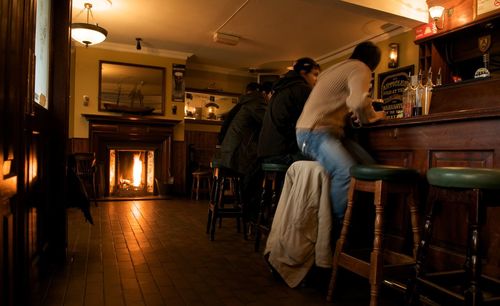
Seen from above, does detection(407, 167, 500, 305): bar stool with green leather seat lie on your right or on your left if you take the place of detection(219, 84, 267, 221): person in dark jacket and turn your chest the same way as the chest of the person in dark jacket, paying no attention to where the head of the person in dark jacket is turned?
on your right

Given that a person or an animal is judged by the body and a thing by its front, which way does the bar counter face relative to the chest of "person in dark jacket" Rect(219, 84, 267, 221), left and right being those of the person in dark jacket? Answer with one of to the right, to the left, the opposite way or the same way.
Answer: the opposite way

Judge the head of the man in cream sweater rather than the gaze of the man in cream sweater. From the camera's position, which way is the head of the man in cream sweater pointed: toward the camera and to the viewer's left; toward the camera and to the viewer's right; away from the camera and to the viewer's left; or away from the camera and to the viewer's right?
away from the camera and to the viewer's right

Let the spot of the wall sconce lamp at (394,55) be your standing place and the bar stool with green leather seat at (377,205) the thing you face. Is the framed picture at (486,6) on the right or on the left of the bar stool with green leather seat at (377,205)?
left

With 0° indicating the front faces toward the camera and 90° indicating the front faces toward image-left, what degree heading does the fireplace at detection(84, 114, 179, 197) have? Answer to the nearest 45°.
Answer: approximately 0°

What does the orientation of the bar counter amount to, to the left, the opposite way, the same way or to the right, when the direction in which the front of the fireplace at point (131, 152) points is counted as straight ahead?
to the right

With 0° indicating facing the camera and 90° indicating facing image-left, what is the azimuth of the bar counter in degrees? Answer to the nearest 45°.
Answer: approximately 45°

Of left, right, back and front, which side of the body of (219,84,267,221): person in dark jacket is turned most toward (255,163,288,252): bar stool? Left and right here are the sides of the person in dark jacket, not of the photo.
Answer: right
